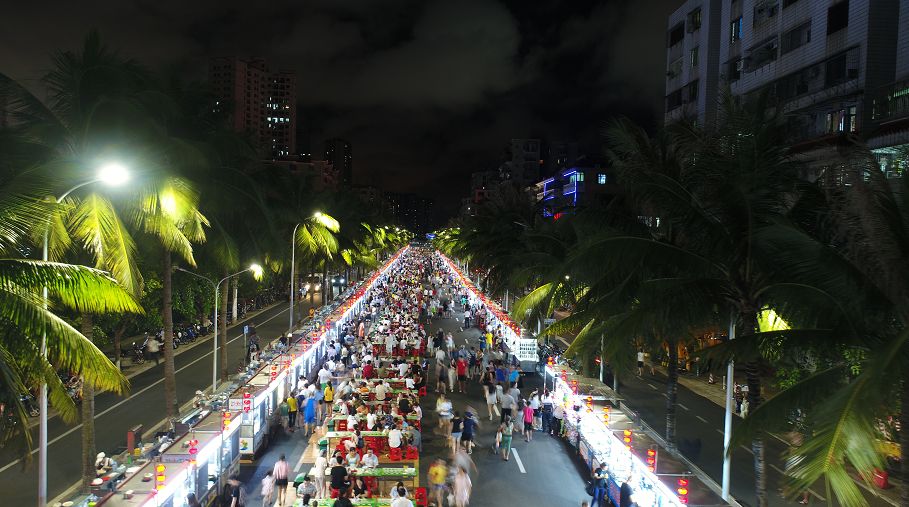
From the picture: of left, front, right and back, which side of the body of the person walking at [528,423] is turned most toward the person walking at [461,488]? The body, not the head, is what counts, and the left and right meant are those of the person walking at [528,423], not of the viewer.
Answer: back

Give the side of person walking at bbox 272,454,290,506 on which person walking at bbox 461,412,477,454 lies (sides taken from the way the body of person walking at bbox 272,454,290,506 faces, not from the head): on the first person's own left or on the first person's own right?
on the first person's own right

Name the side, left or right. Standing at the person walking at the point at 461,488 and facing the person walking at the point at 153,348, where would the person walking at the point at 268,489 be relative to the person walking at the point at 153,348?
left

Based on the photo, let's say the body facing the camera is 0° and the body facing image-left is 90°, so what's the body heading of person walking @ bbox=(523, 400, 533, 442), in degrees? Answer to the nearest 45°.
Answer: approximately 180°
